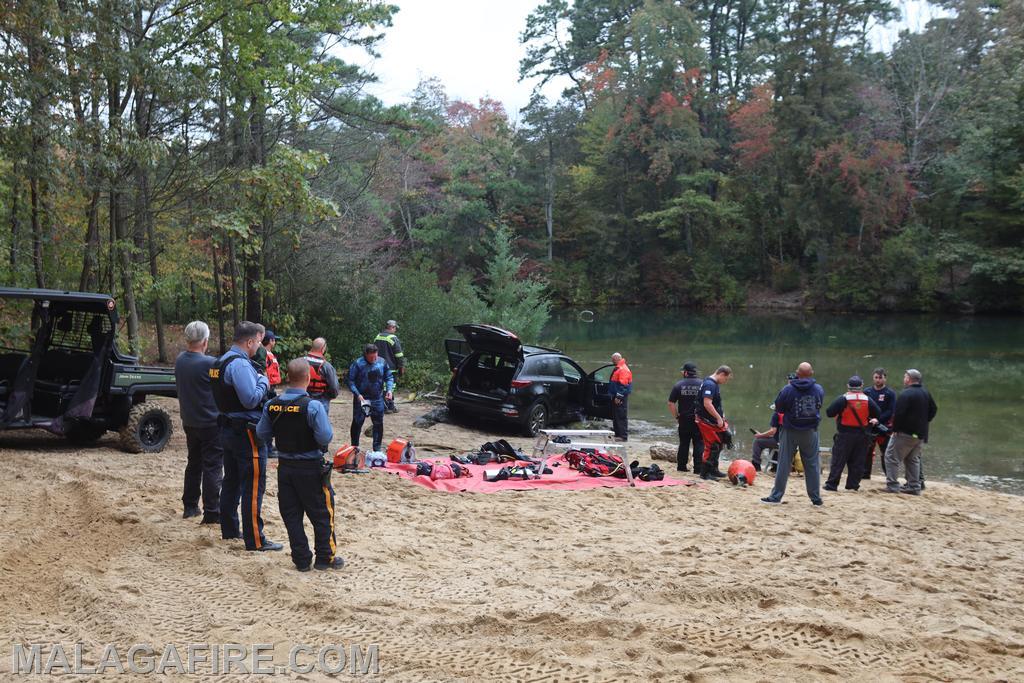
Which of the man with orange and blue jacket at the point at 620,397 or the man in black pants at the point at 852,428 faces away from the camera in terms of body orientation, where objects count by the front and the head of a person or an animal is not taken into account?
the man in black pants

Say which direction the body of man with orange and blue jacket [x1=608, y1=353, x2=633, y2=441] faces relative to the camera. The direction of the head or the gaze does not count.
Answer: to the viewer's left

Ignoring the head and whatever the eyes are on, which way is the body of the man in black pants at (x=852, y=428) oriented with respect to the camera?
away from the camera

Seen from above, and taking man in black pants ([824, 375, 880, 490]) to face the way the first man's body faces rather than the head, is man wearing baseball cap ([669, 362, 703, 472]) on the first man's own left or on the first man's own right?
on the first man's own left

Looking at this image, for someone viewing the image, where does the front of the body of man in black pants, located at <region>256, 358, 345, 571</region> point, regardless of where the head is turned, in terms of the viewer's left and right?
facing away from the viewer and to the right of the viewer

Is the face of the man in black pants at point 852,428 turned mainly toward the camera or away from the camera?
away from the camera

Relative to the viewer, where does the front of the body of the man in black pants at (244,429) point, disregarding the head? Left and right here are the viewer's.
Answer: facing away from the viewer and to the right of the viewer

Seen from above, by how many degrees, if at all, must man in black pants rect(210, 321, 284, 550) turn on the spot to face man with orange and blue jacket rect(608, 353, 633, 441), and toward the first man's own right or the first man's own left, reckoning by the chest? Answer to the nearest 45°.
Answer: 0° — they already face them

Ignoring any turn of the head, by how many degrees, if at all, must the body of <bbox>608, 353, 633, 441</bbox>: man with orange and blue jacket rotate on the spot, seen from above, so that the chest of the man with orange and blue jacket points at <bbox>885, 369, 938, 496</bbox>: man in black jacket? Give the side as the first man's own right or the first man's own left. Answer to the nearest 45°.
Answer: approximately 135° to the first man's own left

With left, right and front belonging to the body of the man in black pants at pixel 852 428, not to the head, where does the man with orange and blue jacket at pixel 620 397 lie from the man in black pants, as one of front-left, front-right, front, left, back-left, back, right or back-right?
front-left

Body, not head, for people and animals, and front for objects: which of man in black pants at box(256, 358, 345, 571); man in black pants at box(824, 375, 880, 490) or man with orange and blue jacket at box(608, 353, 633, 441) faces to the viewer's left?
the man with orange and blue jacket

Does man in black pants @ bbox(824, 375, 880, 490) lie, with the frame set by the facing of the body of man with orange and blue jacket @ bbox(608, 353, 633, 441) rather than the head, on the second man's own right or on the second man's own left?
on the second man's own left

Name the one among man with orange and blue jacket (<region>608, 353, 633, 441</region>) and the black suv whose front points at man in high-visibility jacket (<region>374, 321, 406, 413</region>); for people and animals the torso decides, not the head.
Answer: the man with orange and blue jacket

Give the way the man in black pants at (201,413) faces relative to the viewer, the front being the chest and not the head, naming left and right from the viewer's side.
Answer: facing away from the viewer and to the right of the viewer

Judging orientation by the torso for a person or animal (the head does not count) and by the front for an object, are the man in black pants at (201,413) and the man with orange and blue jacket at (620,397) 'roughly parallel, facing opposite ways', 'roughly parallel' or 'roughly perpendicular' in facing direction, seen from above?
roughly perpendicular
